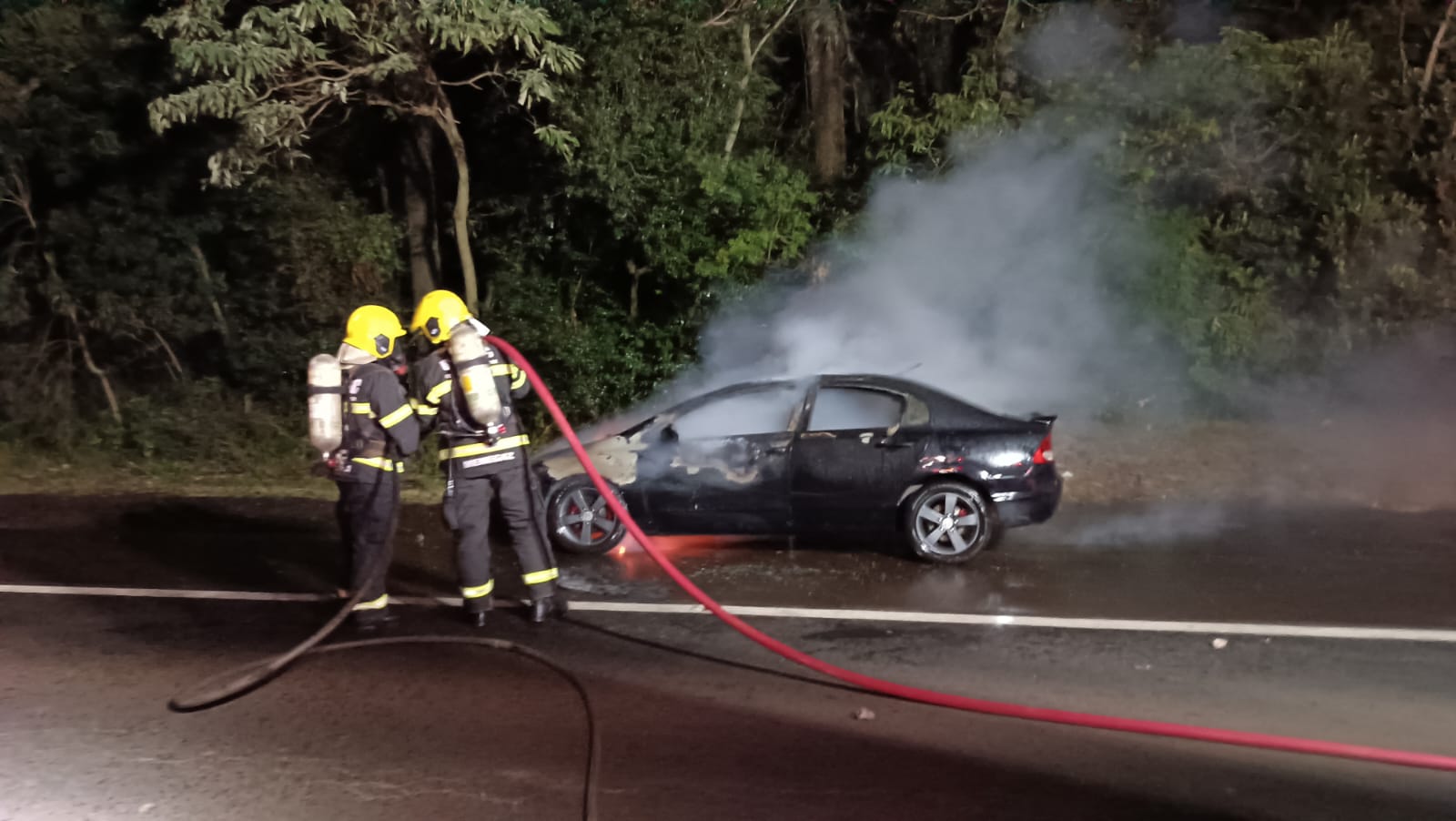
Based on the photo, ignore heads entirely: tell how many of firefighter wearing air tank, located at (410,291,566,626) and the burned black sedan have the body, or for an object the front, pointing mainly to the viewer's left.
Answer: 1

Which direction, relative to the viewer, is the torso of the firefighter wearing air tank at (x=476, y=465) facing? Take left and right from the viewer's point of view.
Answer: facing away from the viewer

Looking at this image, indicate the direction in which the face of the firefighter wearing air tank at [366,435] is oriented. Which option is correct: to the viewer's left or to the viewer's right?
to the viewer's right

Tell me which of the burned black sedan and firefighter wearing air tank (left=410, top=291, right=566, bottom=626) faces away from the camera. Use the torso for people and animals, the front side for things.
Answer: the firefighter wearing air tank

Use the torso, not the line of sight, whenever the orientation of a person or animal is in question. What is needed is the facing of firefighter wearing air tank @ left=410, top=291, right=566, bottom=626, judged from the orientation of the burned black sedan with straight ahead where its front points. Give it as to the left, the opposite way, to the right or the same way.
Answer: to the right

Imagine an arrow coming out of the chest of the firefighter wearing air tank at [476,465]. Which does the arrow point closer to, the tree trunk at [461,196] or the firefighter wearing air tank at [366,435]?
the tree trunk

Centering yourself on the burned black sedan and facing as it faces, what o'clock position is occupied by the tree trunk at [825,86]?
The tree trunk is roughly at 3 o'clock from the burned black sedan.

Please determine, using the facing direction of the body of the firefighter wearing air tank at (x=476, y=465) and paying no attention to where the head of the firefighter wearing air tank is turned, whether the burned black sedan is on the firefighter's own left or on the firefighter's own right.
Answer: on the firefighter's own right

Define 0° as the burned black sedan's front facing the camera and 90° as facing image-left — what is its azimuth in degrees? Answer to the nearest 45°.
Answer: approximately 90°

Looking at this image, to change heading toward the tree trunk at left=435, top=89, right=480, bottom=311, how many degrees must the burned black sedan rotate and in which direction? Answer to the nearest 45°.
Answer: approximately 45° to its right
